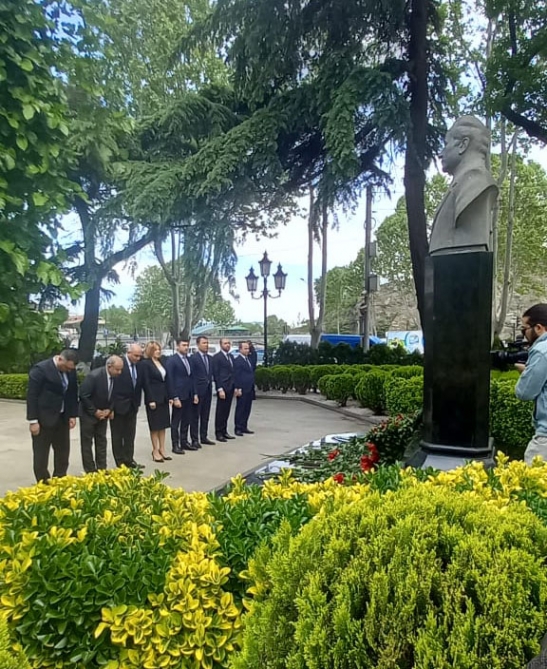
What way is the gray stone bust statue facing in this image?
to the viewer's left

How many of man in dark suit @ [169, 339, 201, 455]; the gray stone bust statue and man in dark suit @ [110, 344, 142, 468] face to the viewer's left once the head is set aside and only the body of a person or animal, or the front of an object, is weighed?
1

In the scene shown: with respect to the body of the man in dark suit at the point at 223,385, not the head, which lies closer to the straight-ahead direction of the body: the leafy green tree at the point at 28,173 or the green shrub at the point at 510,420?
the green shrub

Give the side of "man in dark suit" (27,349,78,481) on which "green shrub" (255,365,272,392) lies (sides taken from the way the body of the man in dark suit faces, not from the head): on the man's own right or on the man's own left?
on the man's own left

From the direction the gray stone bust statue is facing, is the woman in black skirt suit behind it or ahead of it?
ahead

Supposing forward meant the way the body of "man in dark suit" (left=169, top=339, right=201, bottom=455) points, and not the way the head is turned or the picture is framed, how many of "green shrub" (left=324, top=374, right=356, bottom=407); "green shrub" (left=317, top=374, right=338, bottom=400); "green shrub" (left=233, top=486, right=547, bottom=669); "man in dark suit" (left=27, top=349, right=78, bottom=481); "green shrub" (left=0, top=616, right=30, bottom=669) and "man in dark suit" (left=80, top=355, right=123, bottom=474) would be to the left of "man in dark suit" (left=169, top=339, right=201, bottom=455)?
2

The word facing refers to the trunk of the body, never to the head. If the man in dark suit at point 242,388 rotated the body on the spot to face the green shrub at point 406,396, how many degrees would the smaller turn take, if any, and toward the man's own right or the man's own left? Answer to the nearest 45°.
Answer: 0° — they already face it

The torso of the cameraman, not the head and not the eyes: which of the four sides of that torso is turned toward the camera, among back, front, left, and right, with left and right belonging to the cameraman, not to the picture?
left

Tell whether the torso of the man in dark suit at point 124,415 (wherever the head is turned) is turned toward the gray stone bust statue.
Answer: yes

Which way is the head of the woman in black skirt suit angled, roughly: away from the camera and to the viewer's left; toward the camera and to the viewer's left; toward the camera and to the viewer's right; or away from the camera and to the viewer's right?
toward the camera and to the viewer's right

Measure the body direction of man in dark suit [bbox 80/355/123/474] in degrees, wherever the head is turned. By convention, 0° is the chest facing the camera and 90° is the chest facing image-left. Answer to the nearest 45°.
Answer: approximately 315°

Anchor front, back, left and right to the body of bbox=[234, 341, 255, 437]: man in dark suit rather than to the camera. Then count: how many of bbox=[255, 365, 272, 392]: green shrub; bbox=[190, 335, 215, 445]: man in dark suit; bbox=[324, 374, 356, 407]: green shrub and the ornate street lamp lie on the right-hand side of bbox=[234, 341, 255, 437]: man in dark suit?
1

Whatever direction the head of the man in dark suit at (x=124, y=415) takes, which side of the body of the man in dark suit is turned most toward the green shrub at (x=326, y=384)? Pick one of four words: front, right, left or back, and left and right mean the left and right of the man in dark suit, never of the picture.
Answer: left

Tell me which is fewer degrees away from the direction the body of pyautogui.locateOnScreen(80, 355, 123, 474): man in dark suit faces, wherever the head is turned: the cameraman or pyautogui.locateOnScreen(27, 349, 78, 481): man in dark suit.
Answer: the cameraman

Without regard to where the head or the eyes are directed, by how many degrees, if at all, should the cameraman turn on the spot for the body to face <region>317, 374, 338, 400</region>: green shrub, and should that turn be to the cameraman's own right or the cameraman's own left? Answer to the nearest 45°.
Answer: approximately 45° to the cameraman's own right

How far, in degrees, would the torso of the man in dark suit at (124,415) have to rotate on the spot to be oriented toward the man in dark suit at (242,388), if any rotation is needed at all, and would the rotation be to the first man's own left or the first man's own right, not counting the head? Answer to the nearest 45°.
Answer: approximately 90° to the first man's own left
